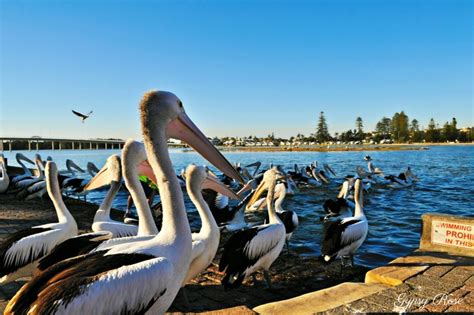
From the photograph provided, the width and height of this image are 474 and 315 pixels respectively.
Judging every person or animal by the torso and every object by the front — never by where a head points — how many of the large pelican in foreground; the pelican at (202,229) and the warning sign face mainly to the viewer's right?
2

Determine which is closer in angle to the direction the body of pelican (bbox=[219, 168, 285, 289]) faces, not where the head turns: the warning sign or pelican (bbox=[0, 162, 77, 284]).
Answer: the warning sign

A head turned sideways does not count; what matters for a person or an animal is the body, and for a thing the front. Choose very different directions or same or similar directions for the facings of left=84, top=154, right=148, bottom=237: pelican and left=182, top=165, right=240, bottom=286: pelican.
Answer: very different directions

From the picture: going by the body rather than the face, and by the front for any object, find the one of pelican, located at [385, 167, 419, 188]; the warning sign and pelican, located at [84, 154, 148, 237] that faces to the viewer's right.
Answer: pelican, located at [385, 167, 419, 188]

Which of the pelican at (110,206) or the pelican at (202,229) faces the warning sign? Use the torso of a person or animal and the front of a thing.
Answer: the pelican at (202,229)

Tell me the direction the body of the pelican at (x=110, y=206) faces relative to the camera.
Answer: to the viewer's left

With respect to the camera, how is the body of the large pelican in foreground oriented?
to the viewer's right

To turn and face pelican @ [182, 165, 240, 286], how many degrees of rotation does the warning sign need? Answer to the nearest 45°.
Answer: approximately 45° to its right

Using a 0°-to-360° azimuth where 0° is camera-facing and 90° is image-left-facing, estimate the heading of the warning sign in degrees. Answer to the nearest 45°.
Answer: approximately 0°

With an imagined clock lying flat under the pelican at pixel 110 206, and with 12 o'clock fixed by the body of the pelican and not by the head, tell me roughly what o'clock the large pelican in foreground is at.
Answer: The large pelican in foreground is roughly at 9 o'clock from the pelican.
